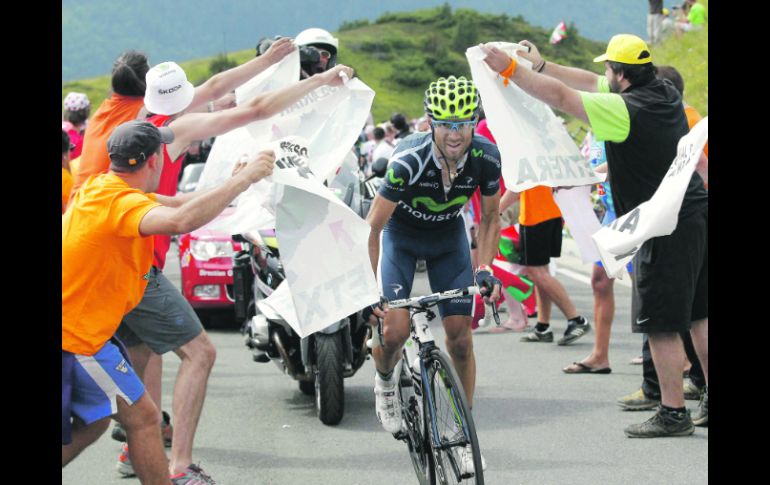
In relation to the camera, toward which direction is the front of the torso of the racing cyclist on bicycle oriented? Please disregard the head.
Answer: toward the camera

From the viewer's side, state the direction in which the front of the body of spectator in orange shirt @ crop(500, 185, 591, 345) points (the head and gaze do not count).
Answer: to the viewer's left

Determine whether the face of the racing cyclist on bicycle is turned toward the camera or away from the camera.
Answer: toward the camera

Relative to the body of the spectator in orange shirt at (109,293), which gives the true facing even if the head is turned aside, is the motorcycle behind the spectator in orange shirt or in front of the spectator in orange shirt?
in front

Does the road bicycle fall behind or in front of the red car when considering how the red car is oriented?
in front

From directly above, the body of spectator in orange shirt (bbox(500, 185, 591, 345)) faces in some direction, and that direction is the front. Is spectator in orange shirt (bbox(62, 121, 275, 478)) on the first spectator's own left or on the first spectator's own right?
on the first spectator's own left

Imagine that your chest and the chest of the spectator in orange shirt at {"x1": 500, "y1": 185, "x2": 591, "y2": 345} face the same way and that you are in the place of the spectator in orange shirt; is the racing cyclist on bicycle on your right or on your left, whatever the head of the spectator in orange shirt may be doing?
on your left

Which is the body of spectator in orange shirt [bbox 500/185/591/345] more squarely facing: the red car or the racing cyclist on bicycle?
the red car

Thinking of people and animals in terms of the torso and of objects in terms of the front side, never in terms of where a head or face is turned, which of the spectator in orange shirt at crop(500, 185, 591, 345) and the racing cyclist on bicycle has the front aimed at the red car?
the spectator in orange shirt

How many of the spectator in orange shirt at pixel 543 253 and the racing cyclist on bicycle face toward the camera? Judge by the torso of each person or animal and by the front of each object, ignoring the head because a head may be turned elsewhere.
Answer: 1

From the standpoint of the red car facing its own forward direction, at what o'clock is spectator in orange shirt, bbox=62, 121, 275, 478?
The spectator in orange shirt is roughly at 12 o'clock from the red car.

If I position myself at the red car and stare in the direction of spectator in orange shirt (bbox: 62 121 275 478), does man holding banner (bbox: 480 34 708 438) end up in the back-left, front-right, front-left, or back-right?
front-left

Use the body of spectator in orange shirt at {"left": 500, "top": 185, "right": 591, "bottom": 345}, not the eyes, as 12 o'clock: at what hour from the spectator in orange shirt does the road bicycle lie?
The road bicycle is roughly at 9 o'clock from the spectator in orange shirt.

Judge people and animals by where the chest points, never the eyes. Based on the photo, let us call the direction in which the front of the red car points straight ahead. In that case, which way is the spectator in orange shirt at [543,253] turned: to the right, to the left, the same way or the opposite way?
to the right

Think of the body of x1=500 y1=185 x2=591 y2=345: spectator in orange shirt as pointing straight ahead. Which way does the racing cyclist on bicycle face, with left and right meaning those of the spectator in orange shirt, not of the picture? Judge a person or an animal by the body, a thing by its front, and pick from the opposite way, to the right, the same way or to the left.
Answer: to the left
